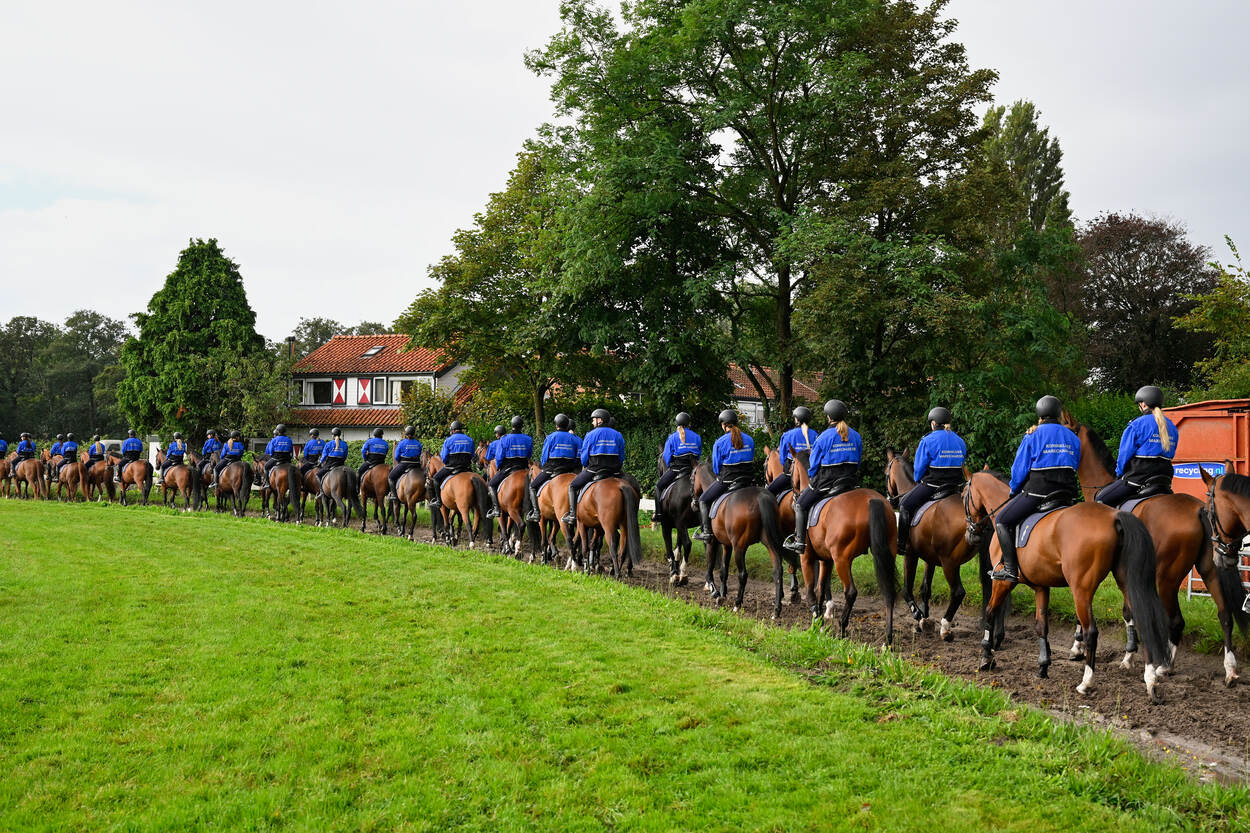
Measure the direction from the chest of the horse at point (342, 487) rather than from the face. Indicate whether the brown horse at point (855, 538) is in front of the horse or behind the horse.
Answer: behind

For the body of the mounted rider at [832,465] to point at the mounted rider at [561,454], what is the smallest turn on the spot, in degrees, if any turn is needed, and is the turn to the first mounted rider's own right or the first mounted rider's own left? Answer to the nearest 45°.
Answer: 0° — they already face them

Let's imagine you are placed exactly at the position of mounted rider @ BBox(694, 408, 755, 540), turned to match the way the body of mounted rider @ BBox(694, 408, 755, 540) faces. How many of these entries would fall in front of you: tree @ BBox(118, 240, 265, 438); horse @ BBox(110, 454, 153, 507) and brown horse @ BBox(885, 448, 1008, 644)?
2

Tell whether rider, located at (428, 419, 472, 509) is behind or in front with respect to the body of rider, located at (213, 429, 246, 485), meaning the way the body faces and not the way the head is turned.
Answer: behind

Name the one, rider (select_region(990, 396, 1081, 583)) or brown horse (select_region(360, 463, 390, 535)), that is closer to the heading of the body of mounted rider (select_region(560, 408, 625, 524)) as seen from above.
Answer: the brown horse

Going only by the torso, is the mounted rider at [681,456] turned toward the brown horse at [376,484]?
yes

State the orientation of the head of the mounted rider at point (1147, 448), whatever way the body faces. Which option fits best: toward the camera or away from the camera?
away from the camera

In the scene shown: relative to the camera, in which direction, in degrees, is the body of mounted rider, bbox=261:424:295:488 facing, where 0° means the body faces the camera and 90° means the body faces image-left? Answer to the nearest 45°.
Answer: approximately 135°

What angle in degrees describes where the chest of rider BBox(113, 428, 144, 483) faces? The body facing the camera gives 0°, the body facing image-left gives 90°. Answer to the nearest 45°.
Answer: approximately 135°

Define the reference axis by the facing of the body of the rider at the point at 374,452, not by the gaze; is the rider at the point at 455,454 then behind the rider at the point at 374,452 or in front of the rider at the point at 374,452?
behind

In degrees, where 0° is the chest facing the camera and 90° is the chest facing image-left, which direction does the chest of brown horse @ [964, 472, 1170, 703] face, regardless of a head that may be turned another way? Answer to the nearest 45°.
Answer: approximately 135°

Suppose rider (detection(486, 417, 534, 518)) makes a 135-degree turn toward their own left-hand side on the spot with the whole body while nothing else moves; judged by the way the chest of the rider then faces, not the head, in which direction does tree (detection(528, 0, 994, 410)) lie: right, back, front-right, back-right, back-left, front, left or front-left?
back-left

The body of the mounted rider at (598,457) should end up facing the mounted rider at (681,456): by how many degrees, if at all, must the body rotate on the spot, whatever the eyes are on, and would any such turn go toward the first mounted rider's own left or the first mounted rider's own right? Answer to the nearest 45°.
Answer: approximately 135° to the first mounted rider's own right
